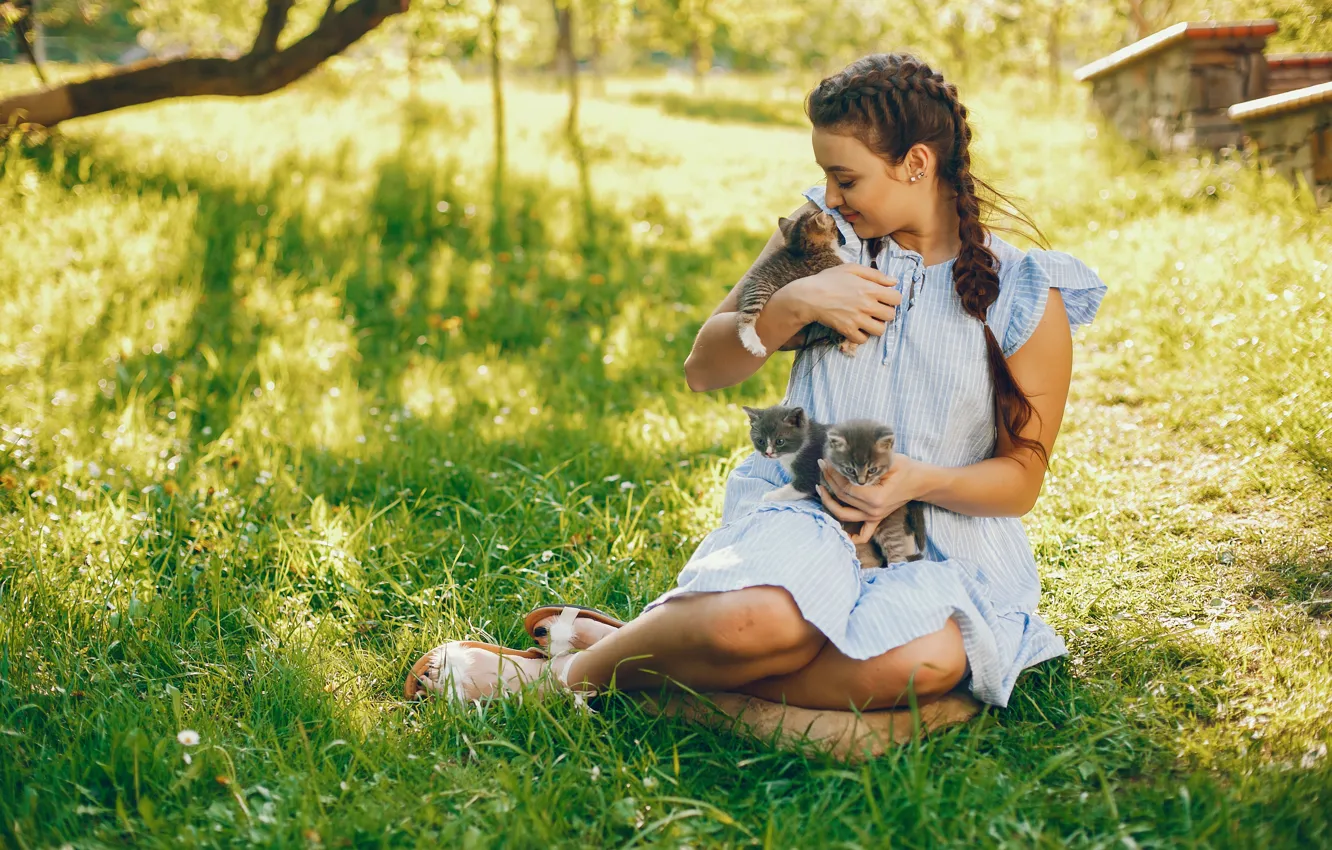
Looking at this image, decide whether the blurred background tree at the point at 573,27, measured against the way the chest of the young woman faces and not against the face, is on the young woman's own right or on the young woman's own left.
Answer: on the young woman's own right

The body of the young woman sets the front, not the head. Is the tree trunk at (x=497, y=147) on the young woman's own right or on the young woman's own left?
on the young woman's own right

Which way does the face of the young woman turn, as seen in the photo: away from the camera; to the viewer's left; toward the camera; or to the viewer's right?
to the viewer's left

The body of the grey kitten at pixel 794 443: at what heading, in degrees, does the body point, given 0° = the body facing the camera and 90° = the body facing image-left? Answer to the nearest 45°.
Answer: approximately 45°

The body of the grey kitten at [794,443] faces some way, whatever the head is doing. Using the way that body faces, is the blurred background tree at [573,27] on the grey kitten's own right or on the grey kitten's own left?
on the grey kitten's own right

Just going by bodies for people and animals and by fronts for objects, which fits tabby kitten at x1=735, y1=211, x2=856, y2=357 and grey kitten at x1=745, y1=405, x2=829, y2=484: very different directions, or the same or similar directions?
very different directions

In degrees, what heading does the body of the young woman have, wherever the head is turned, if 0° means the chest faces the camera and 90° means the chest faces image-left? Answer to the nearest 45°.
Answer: approximately 45°

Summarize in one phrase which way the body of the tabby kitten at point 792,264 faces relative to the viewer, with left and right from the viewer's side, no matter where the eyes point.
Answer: facing away from the viewer and to the right of the viewer
